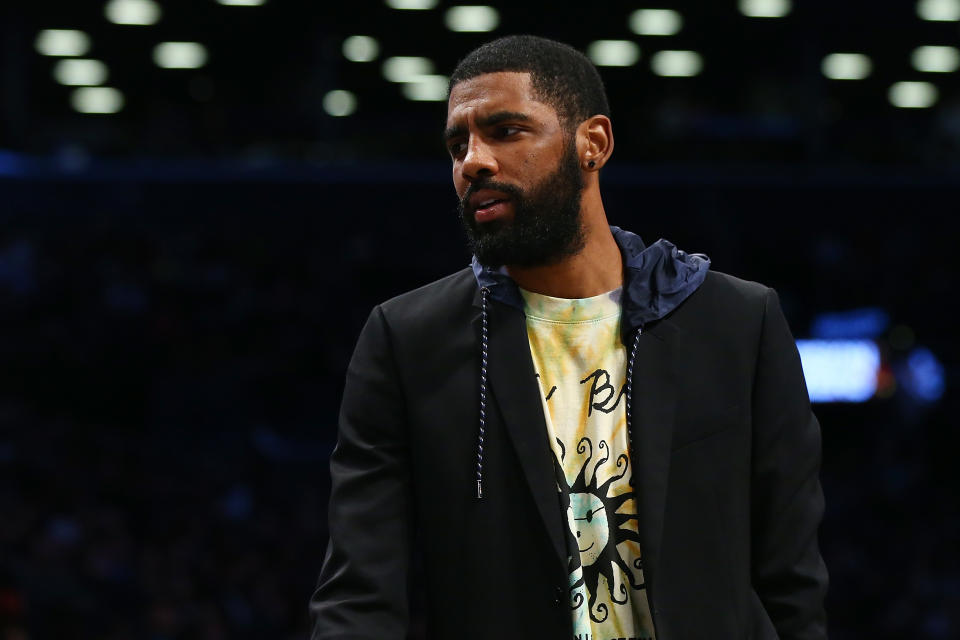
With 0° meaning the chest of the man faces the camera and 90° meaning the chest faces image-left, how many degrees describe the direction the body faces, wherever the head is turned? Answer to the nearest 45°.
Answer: approximately 0°

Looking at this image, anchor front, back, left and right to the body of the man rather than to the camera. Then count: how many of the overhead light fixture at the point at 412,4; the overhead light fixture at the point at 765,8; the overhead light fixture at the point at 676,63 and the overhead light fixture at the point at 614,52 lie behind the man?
4

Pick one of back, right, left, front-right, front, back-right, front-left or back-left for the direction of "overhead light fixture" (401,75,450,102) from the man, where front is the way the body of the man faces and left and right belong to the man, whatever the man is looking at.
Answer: back

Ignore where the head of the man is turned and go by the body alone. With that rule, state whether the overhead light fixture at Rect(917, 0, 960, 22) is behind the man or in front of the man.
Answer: behind

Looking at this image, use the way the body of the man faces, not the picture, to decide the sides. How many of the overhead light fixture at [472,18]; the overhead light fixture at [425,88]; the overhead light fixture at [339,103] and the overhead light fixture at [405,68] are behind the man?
4

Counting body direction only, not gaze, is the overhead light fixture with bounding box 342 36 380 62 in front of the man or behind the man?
behind

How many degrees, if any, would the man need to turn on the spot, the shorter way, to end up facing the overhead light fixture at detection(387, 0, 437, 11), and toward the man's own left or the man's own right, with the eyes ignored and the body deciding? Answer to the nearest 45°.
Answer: approximately 180°

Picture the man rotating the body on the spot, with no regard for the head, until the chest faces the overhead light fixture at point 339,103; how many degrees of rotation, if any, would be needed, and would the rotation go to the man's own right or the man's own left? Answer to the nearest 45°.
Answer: approximately 180°

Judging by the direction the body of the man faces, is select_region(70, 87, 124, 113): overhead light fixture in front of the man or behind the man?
behind

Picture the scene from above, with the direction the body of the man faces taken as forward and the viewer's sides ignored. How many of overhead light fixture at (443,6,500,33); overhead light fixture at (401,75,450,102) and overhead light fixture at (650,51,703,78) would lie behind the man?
3

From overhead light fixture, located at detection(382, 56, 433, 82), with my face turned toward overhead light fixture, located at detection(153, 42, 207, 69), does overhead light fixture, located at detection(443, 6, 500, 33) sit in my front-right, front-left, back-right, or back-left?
back-left

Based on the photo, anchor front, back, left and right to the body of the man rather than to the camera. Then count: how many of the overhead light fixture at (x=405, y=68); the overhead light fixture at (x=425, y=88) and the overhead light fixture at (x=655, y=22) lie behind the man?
3

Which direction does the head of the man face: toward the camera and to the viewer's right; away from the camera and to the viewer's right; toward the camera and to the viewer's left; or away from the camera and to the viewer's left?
toward the camera and to the viewer's left

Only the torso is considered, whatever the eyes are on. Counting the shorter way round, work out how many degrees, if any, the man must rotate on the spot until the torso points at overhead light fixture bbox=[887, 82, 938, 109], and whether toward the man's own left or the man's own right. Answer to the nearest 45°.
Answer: approximately 180°

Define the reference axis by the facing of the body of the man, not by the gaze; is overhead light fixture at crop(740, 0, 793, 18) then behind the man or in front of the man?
behind
